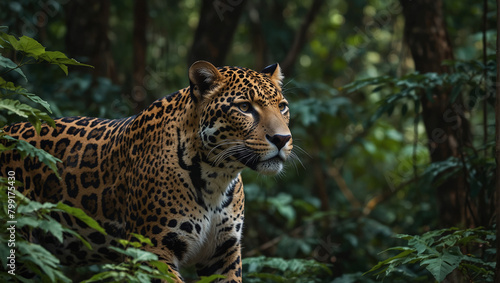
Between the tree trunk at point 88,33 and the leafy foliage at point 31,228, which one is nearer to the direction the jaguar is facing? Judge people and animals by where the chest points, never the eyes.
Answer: the leafy foliage

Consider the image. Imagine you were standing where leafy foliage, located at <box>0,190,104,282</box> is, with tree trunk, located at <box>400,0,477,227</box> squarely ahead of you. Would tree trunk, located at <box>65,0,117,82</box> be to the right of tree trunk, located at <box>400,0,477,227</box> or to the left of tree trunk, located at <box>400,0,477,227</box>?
left

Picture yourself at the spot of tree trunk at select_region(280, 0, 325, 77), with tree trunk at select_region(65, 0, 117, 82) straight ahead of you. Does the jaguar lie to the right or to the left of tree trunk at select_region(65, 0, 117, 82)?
left

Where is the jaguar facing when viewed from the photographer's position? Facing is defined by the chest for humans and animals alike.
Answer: facing the viewer and to the right of the viewer

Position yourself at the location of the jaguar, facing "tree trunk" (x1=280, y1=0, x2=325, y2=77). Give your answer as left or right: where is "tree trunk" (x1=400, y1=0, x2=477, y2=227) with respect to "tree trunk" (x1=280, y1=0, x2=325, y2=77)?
right

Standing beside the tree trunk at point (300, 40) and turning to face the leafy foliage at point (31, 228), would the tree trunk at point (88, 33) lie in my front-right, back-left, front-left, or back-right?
front-right

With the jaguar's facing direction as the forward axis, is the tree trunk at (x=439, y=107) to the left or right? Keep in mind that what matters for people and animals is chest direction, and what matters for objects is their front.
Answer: on its left

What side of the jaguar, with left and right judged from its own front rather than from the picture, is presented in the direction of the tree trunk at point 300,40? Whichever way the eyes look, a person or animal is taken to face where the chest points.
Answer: left

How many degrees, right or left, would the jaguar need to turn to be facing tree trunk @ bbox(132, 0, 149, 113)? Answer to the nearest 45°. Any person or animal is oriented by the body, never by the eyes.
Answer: approximately 135° to its left

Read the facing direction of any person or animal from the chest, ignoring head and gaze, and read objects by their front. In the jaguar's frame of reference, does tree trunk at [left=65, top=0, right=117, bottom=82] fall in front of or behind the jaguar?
behind

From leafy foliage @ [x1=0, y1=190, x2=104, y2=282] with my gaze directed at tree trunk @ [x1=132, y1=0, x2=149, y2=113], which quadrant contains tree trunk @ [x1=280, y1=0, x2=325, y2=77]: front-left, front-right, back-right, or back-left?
front-right

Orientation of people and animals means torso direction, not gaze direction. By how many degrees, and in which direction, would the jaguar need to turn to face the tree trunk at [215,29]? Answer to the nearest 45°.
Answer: approximately 135° to its left
